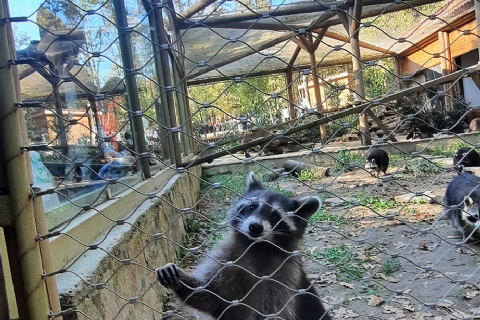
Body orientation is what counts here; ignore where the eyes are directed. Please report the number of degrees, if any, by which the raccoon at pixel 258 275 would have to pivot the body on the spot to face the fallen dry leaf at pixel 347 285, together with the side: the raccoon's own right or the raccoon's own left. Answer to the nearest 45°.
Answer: approximately 135° to the raccoon's own left

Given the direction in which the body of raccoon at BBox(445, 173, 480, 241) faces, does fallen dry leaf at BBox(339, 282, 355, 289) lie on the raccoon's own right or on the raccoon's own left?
on the raccoon's own right

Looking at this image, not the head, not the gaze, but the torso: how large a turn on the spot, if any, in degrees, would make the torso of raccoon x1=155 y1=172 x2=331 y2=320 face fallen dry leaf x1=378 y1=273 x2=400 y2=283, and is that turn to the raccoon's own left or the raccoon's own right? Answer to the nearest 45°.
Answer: approximately 135° to the raccoon's own left

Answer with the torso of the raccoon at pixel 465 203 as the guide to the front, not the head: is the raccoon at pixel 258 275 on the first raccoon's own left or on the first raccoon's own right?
on the first raccoon's own right

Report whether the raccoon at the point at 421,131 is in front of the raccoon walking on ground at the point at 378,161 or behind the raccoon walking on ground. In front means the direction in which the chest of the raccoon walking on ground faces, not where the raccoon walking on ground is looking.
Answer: behind

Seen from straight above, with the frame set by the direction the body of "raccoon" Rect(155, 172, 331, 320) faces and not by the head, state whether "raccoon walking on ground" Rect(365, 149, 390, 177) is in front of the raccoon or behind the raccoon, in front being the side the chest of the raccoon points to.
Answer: behind

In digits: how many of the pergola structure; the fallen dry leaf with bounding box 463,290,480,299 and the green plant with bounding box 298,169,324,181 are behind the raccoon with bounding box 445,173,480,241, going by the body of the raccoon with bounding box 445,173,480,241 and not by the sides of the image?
2

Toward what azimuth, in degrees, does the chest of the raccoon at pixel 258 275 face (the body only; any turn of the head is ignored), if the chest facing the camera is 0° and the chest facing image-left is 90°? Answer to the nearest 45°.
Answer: approximately 0°
